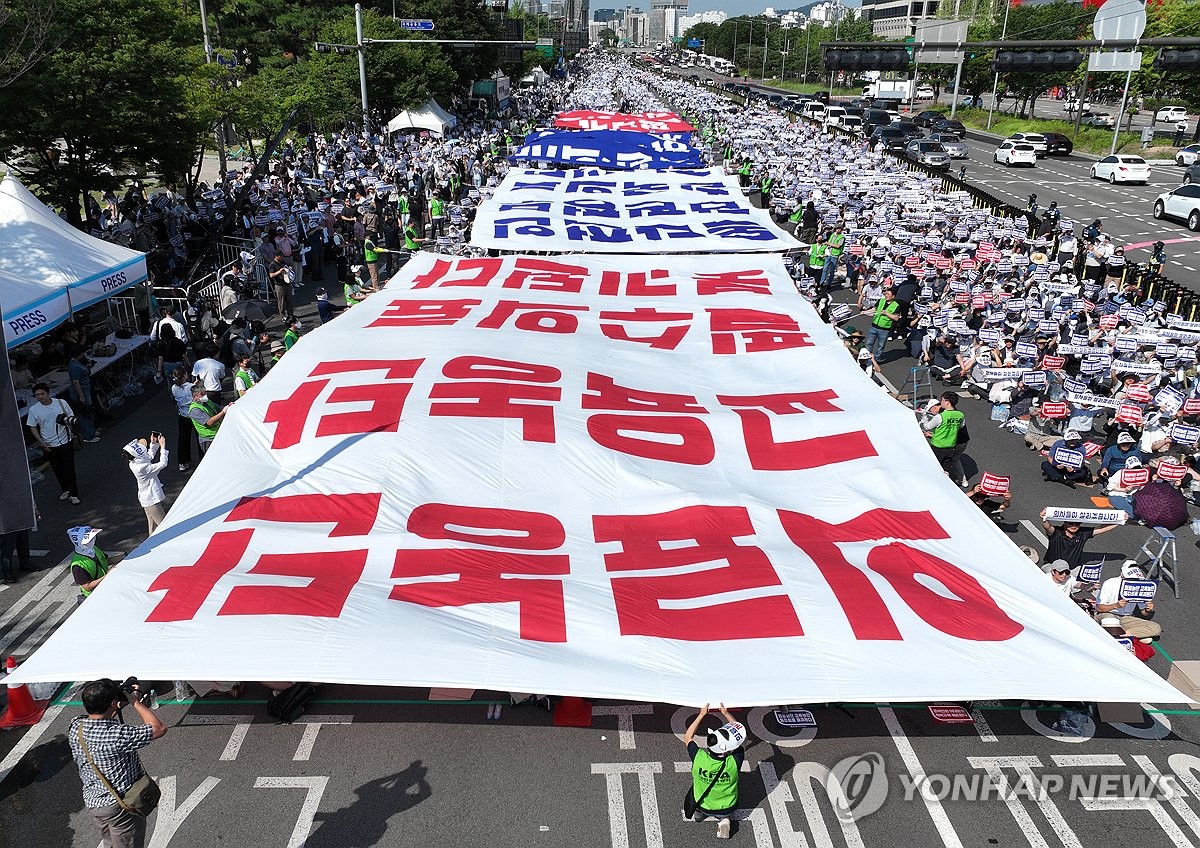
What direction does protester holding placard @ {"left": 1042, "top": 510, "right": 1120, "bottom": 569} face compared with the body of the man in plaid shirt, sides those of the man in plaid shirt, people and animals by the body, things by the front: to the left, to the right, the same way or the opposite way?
the opposite way

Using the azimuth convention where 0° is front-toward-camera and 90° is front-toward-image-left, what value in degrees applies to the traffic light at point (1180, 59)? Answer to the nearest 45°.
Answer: approximately 180°

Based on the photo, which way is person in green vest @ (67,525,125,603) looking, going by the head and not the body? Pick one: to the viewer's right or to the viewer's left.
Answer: to the viewer's right

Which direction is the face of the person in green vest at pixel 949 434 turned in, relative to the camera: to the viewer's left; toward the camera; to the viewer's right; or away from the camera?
to the viewer's left

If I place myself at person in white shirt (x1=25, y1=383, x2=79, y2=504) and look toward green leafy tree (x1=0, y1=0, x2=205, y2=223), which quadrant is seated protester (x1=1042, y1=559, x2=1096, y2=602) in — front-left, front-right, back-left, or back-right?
back-right

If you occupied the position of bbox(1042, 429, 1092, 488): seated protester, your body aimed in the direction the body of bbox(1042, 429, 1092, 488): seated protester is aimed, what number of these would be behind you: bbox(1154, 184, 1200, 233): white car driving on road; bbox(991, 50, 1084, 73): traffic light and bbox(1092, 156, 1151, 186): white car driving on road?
3

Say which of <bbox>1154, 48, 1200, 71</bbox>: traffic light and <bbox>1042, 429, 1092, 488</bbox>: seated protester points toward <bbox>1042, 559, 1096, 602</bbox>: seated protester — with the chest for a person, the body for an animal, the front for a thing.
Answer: <bbox>1042, 429, 1092, 488</bbox>: seated protester

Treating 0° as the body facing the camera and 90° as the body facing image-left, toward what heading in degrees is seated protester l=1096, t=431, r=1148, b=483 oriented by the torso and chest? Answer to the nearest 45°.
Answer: approximately 0°

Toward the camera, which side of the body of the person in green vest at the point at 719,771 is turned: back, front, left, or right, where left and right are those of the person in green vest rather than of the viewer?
back

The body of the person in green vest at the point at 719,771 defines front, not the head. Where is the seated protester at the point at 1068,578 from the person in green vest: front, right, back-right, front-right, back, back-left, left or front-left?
front-right

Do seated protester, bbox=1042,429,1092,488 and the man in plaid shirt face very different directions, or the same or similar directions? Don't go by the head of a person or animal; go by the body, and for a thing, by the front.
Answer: very different directions

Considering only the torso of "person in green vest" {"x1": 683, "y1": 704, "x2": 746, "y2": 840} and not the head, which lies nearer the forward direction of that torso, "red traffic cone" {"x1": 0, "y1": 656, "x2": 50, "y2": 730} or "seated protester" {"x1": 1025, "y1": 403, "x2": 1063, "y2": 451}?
the seated protester
